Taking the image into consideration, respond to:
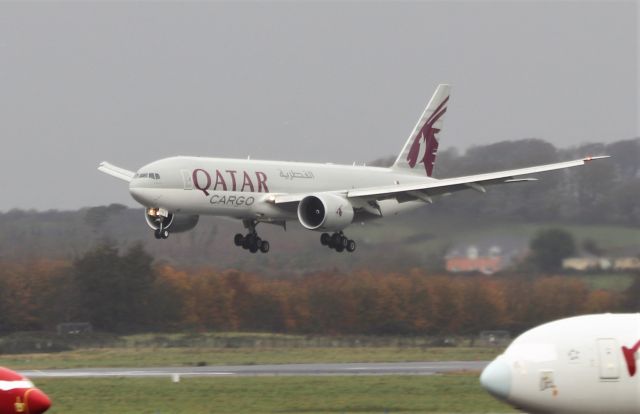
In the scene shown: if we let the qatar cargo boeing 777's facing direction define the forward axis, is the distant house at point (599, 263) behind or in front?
behind

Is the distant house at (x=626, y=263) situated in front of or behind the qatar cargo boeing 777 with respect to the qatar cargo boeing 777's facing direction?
behind

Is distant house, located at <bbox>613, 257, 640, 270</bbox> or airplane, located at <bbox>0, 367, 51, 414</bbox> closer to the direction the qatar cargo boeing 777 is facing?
the airplane

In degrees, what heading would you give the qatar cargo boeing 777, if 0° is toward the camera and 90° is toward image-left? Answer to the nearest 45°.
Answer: approximately 45°
